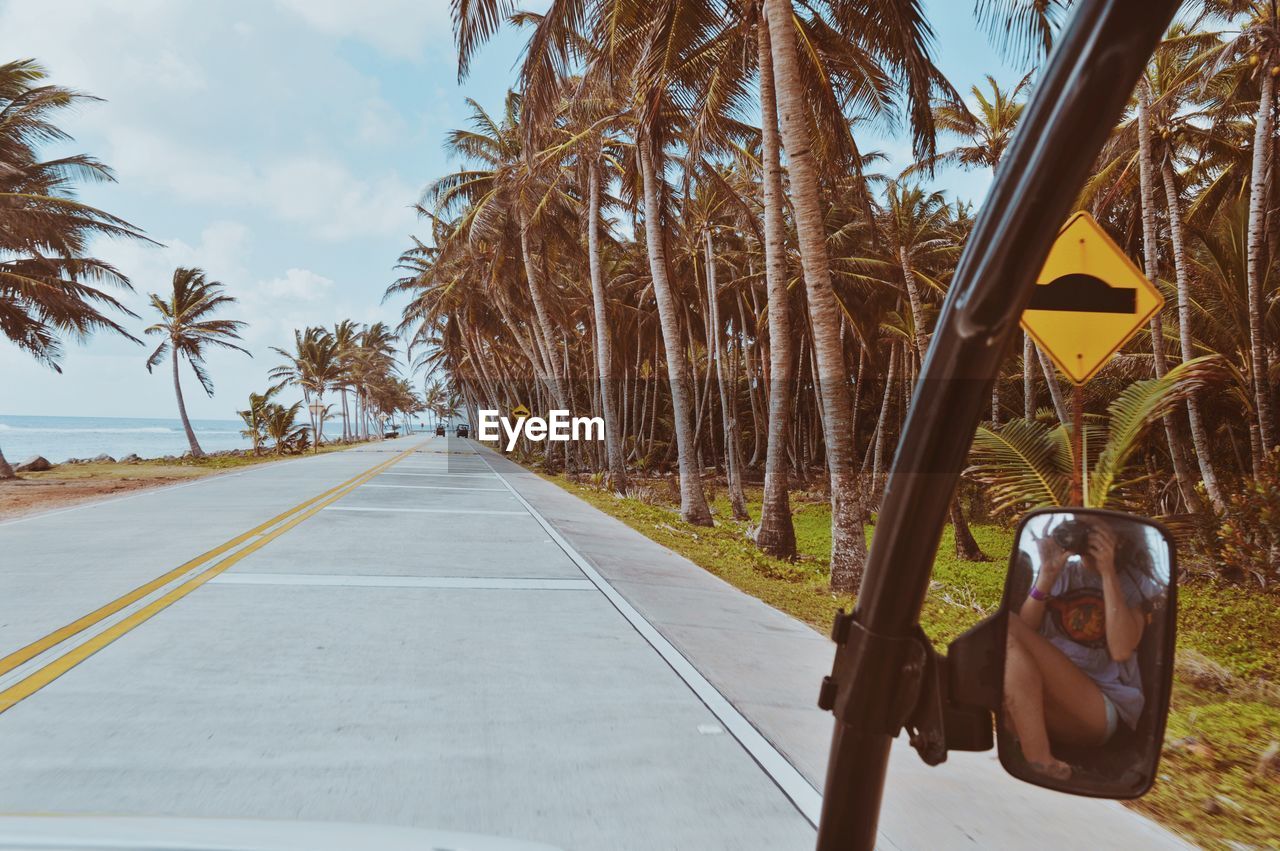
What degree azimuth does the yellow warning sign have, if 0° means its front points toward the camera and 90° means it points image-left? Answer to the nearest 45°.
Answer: approximately 0°

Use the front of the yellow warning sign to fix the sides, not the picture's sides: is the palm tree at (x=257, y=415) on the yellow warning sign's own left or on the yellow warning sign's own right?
on the yellow warning sign's own right

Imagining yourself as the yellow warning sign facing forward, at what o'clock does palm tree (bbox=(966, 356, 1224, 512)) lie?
The palm tree is roughly at 6 o'clock from the yellow warning sign.

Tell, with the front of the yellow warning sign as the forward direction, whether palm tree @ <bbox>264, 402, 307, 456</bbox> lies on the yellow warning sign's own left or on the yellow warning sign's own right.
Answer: on the yellow warning sign's own right
